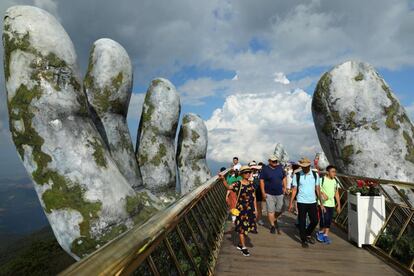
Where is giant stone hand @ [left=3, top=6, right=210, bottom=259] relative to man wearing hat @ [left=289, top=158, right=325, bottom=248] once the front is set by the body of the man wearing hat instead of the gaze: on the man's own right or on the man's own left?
on the man's own right

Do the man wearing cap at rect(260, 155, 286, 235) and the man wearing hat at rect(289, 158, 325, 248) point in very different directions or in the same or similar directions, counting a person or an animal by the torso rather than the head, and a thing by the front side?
same or similar directions

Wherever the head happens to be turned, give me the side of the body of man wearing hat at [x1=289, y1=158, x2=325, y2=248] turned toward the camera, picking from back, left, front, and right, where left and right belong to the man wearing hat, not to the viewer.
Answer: front

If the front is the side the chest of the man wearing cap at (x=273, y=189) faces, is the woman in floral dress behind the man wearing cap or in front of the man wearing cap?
in front

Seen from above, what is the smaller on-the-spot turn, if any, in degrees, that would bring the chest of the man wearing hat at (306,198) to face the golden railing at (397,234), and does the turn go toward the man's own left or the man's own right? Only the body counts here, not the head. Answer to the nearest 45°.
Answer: approximately 90° to the man's own left

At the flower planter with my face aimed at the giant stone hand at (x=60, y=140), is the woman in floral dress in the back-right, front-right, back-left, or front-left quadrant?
front-left

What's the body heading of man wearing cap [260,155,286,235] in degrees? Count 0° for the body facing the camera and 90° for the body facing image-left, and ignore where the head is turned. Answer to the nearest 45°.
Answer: approximately 0°

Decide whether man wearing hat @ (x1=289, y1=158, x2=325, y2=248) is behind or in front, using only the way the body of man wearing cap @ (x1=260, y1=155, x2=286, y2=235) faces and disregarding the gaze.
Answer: in front

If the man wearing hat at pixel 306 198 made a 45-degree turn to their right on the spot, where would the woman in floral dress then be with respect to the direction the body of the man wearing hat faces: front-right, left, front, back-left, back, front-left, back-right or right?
front

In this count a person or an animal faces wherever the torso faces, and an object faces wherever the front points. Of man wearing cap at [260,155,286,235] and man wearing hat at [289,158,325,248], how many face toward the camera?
2

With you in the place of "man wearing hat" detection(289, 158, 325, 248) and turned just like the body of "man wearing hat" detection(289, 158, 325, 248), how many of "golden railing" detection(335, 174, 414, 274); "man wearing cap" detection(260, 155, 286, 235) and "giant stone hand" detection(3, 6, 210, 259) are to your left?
1

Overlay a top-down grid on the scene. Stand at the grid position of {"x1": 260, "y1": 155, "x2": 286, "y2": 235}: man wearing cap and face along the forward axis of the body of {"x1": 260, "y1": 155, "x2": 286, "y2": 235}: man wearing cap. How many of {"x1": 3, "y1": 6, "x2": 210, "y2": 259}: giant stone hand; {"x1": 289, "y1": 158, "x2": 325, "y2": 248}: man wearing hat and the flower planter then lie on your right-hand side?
1

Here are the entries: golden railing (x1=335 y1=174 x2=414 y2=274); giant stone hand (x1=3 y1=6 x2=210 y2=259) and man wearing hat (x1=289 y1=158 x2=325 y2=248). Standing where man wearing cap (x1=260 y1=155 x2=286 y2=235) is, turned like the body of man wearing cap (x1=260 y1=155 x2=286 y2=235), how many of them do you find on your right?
1

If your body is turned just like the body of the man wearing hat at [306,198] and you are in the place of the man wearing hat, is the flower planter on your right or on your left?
on your left
